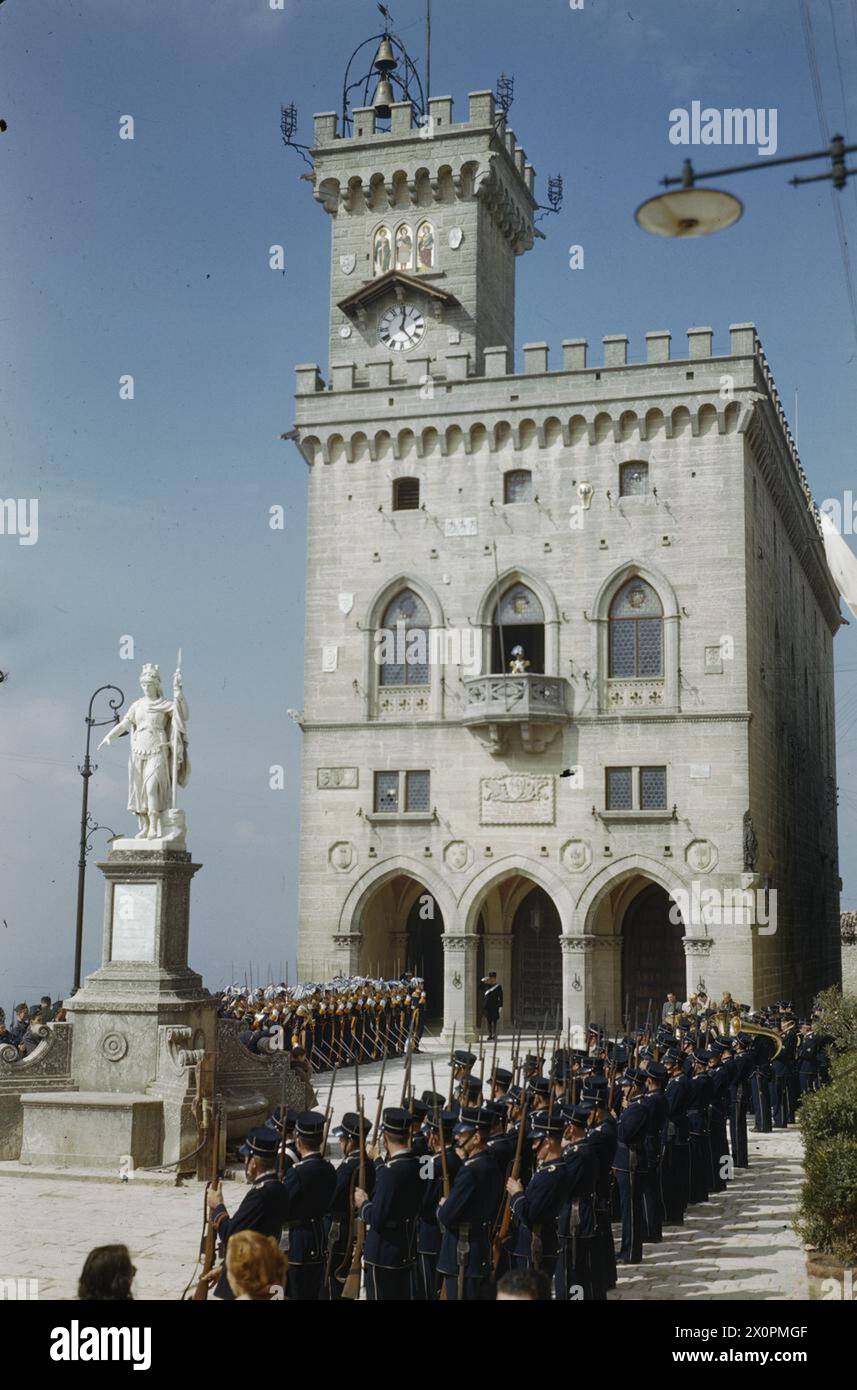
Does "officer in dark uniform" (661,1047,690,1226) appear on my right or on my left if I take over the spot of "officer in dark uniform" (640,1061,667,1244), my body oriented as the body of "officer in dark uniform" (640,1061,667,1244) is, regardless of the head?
on my right

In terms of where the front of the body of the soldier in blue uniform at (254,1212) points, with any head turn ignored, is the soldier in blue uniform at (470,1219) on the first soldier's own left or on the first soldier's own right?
on the first soldier's own right

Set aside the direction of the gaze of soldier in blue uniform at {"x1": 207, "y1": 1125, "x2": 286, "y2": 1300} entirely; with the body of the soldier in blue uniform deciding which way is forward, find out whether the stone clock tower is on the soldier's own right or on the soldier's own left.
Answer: on the soldier's own right

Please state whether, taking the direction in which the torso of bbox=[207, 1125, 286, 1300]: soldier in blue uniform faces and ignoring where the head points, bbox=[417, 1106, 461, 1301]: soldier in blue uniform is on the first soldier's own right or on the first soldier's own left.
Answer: on the first soldier's own right

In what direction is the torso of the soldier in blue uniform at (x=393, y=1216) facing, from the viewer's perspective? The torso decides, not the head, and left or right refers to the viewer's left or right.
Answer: facing away from the viewer and to the left of the viewer

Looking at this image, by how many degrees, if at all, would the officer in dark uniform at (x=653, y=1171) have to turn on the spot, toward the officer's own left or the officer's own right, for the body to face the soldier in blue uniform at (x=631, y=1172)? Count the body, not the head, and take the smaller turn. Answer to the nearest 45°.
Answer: approximately 90° to the officer's own left

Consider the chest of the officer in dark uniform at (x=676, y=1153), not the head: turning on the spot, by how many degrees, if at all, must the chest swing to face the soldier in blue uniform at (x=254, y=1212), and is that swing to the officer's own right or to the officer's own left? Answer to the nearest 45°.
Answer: approximately 90° to the officer's own left

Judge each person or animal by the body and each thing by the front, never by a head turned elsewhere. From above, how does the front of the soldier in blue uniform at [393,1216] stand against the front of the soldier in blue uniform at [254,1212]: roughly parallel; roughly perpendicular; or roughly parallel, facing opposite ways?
roughly parallel

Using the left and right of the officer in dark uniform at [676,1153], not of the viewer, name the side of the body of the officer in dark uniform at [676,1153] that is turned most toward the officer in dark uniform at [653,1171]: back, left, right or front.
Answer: left

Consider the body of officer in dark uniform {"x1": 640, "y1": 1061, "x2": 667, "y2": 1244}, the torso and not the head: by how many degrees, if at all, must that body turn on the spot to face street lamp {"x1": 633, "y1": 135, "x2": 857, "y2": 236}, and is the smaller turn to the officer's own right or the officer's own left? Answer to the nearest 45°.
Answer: approximately 90° to the officer's own left

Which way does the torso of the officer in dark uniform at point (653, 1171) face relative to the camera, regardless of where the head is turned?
to the viewer's left

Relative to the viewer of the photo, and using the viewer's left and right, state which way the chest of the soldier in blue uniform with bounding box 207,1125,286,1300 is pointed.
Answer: facing away from the viewer and to the left of the viewer

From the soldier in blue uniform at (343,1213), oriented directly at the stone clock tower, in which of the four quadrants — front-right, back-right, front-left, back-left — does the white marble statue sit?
front-left

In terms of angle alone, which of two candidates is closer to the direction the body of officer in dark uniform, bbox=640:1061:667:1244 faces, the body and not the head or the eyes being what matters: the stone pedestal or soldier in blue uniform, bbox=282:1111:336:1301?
the stone pedestal

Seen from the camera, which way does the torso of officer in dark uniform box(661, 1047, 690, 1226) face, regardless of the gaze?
to the viewer's left

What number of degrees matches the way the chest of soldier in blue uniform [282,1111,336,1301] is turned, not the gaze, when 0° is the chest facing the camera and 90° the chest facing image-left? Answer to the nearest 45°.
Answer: approximately 135°
